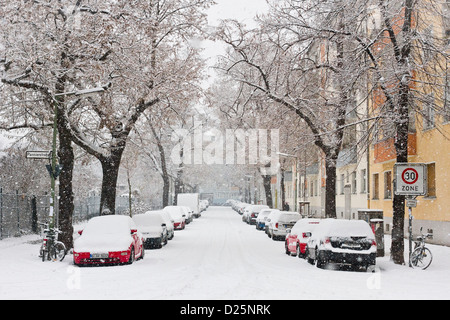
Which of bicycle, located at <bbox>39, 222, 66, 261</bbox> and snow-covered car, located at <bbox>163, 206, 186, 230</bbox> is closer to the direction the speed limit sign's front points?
the bicycle

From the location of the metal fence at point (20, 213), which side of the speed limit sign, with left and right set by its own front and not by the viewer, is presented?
right

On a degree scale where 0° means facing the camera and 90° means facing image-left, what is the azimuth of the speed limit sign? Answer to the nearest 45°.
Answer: approximately 0°

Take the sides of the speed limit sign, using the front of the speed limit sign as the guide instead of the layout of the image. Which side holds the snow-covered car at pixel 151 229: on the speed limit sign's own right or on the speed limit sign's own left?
on the speed limit sign's own right
